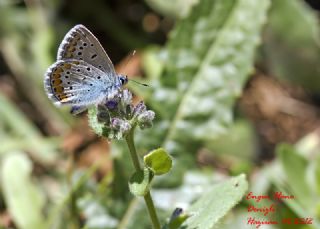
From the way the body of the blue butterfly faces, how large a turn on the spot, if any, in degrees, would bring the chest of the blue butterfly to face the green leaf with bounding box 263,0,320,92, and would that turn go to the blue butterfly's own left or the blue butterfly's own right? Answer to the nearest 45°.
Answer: approximately 45° to the blue butterfly's own left

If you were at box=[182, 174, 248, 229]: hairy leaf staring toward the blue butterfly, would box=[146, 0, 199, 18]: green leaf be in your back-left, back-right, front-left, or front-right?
front-right

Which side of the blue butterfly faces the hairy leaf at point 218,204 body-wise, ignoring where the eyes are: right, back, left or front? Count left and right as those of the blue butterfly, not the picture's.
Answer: front

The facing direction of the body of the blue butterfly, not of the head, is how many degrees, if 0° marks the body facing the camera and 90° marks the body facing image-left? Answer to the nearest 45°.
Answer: approximately 270°

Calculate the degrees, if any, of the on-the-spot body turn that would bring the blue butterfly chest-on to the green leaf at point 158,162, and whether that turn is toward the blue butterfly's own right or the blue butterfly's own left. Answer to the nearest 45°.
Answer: approximately 45° to the blue butterfly's own right

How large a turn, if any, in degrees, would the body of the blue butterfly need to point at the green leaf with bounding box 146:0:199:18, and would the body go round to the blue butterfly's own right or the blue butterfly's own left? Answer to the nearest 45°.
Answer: approximately 90° to the blue butterfly's own left
